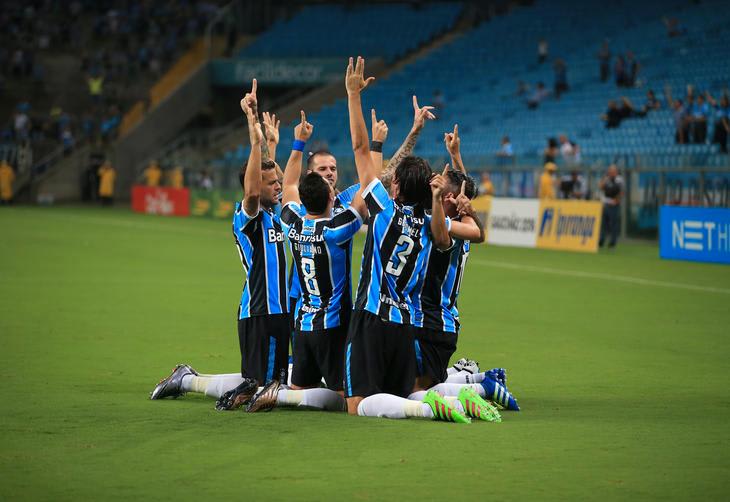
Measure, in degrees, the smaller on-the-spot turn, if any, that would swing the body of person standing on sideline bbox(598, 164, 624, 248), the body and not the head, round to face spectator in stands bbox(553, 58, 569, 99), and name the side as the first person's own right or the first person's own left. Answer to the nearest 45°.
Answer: approximately 180°

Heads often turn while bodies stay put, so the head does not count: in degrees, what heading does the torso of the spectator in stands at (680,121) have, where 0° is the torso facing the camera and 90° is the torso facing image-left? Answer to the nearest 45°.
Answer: approximately 45°

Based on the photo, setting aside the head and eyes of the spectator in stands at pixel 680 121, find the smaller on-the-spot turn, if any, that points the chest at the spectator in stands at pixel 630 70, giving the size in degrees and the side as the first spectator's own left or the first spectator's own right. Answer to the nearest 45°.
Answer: approximately 135° to the first spectator's own right

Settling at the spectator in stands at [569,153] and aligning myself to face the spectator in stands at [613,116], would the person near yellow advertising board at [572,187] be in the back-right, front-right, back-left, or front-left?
back-right

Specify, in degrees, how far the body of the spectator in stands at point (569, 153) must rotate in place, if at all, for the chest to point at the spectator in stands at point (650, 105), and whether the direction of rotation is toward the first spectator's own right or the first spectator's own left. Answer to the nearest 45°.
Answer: approximately 180°

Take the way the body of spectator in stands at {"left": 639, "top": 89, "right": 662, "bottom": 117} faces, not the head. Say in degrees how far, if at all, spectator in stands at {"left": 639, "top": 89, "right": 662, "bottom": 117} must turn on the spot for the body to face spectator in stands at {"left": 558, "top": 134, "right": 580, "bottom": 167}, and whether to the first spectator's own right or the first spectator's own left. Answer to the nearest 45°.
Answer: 0° — they already face them

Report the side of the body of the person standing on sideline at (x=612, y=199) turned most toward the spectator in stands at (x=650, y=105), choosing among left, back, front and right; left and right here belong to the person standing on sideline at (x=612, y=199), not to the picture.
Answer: back
